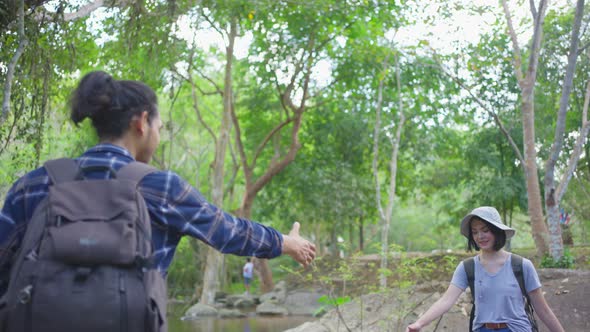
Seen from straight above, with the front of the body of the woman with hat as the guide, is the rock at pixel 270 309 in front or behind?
behind

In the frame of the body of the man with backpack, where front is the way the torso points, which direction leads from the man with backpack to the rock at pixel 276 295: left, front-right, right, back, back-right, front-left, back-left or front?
front-left

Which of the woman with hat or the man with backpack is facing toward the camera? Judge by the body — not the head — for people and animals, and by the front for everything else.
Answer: the woman with hat

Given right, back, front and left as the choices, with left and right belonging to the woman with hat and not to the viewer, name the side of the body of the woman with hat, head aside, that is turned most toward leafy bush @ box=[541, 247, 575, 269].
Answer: back

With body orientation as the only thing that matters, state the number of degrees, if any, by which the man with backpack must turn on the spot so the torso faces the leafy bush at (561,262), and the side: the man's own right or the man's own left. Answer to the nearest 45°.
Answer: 0° — they already face it

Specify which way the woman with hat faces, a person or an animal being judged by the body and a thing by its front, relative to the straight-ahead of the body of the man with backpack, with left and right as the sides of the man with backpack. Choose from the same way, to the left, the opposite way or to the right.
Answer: the opposite way

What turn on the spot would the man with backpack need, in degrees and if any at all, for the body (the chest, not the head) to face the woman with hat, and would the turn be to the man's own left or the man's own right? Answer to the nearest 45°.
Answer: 0° — they already face them

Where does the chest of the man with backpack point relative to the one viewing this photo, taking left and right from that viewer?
facing away from the viewer and to the right of the viewer

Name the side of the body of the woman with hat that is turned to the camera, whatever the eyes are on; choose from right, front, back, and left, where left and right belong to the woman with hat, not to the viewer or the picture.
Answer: front

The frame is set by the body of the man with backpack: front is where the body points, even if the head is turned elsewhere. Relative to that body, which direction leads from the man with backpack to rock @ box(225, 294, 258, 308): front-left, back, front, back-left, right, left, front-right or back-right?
front-left

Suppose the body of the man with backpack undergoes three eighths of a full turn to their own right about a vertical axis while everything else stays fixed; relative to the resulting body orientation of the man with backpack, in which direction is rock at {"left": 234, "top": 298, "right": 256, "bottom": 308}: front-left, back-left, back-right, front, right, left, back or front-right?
back

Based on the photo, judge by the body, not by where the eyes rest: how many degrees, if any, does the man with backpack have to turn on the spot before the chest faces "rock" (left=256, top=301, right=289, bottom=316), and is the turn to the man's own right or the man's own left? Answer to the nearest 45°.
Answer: approximately 45° to the man's own left

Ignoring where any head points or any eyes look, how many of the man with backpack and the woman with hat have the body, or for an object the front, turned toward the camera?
1

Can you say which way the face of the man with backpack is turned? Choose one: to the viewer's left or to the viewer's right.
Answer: to the viewer's right
